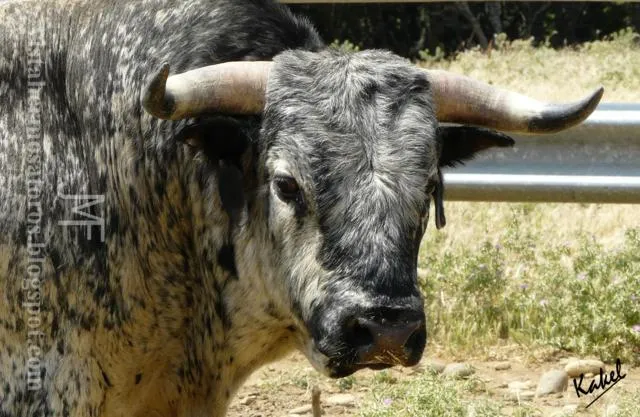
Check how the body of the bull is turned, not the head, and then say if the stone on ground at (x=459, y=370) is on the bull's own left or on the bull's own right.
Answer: on the bull's own left

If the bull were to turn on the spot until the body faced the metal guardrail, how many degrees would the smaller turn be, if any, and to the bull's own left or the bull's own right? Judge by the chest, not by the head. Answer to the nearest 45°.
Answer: approximately 90° to the bull's own left

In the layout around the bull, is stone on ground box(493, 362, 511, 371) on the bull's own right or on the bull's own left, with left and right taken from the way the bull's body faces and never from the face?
on the bull's own left

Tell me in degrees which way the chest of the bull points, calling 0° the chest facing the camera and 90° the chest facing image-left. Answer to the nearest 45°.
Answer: approximately 315°
